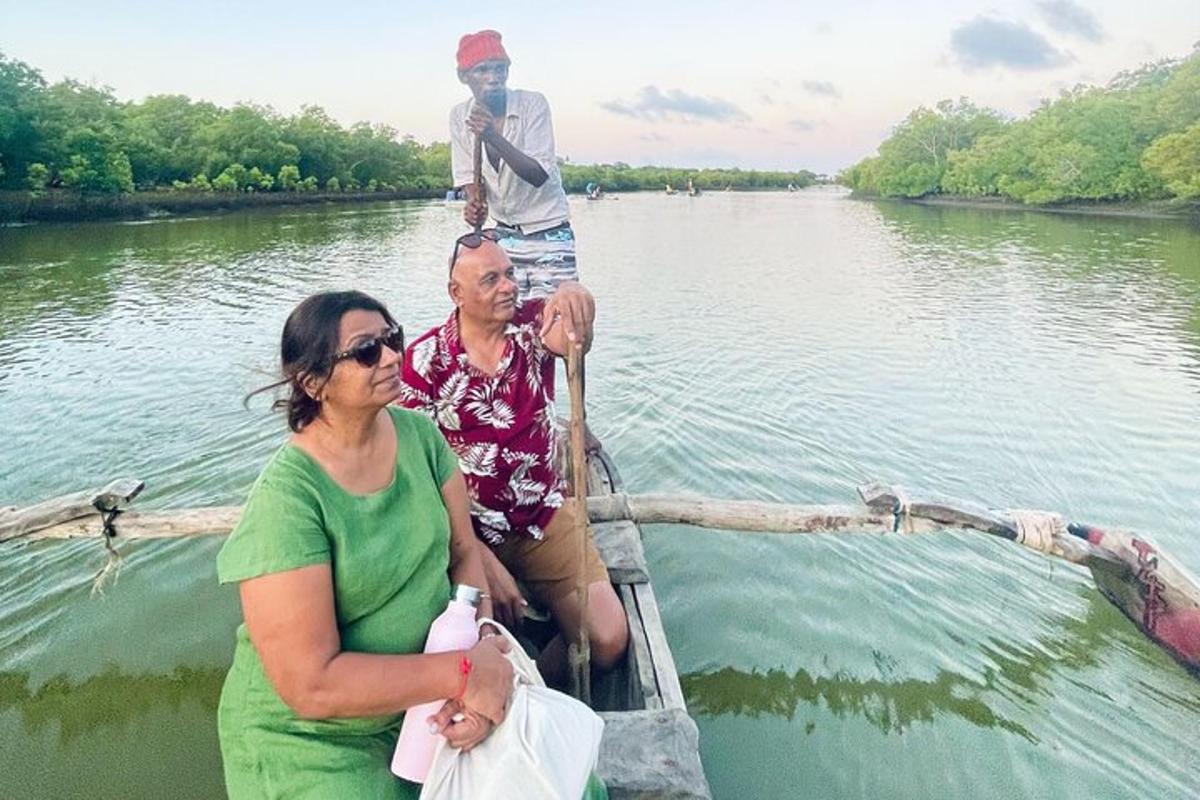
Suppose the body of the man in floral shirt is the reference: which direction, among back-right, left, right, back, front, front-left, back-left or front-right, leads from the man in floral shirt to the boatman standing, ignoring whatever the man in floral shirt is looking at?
back-left

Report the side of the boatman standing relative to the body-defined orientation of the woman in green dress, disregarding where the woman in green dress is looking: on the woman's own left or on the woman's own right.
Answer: on the woman's own left

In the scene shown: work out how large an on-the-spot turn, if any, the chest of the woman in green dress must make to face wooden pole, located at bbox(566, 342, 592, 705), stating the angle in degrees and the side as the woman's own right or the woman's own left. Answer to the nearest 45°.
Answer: approximately 90° to the woman's own left

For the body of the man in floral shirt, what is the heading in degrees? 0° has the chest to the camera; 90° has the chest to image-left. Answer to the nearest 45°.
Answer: approximately 315°

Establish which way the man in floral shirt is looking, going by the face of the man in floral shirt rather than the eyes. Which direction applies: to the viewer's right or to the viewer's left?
to the viewer's right

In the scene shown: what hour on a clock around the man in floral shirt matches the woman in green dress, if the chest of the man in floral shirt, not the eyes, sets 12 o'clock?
The woman in green dress is roughly at 2 o'clock from the man in floral shirt.

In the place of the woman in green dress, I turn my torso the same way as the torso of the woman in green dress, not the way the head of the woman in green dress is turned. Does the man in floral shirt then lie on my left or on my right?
on my left

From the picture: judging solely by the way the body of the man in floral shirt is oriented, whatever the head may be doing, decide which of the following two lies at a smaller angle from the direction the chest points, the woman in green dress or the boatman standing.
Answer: the woman in green dress
